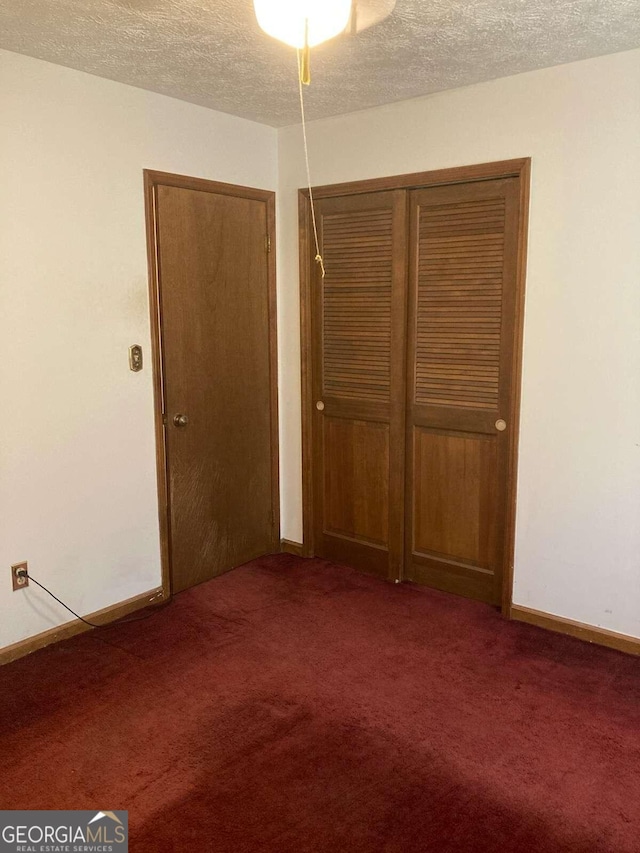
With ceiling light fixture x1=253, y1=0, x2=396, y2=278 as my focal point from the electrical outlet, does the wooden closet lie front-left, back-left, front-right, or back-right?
front-left

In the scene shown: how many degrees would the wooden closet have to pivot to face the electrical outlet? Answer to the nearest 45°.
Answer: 0° — it already faces it

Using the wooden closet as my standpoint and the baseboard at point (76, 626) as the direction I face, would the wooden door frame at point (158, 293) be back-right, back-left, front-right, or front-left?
front-right

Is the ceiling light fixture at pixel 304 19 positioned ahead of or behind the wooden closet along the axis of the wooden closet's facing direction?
ahead

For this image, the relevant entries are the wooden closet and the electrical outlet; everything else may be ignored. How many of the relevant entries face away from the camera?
0

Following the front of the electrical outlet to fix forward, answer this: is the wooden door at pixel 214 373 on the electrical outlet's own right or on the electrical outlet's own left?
on the electrical outlet's own left

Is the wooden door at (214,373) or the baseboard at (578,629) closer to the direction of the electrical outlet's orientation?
the baseboard

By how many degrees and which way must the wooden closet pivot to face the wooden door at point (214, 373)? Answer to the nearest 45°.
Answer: approximately 45° to its right

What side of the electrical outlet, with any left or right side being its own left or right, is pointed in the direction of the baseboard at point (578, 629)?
front

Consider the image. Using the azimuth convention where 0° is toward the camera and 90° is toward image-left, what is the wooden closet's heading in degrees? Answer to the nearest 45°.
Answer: approximately 45°

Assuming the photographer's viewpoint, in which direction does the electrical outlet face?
facing the viewer and to the right of the viewer

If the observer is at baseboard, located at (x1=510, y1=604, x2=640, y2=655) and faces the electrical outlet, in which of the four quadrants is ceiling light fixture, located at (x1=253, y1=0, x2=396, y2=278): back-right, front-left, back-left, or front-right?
front-left

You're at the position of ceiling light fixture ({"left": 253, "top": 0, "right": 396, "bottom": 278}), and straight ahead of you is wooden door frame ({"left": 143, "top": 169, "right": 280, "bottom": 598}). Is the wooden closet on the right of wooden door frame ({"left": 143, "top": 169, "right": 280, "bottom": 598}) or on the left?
right
